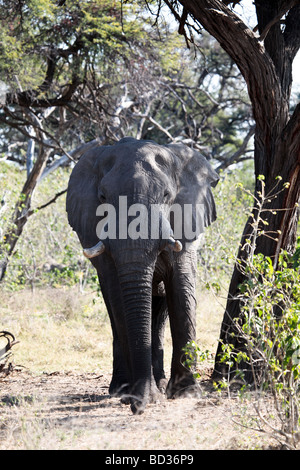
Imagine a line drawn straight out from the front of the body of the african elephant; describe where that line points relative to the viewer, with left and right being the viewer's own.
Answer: facing the viewer
